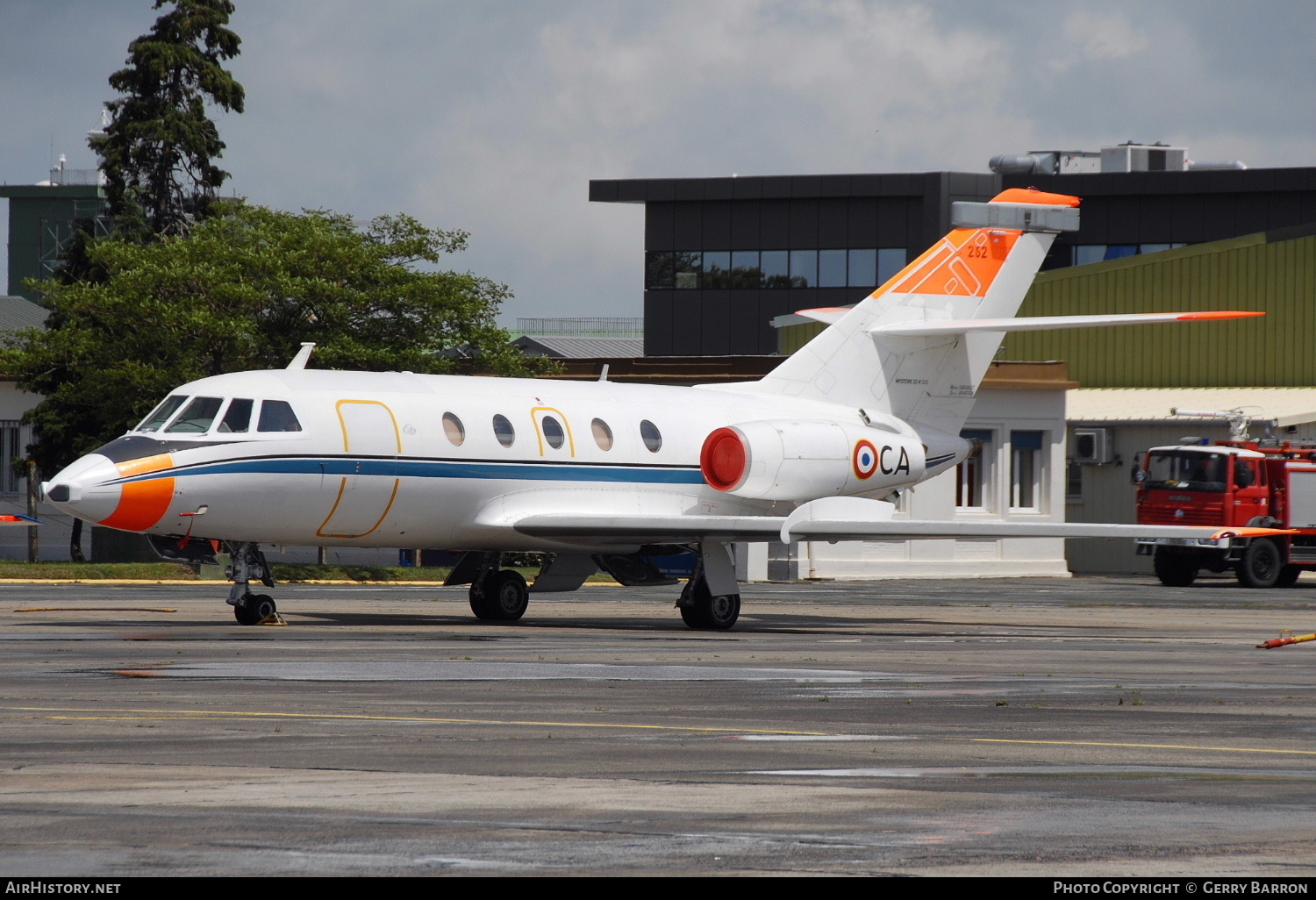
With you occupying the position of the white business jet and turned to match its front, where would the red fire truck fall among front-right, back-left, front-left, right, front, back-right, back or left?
back

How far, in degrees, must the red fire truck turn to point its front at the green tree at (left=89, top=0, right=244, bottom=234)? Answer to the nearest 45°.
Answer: approximately 45° to its right

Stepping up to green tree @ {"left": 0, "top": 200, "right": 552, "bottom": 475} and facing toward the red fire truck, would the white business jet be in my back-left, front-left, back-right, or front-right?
front-right

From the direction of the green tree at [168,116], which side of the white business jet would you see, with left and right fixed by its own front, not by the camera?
right

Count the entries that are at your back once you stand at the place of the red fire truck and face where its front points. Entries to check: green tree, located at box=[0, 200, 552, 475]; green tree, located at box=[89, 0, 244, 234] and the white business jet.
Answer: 0

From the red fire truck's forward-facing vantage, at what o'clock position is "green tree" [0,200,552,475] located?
The green tree is roughly at 1 o'clock from the red fire truck.

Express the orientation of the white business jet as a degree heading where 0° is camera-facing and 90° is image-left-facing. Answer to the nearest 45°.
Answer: approximately 45°

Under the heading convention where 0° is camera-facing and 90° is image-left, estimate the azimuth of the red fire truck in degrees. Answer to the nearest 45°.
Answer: approximately 45°

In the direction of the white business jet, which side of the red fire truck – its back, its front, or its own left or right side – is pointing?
front

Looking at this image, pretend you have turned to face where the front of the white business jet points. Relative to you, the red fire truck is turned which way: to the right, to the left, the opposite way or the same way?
the same way

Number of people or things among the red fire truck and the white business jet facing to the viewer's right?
0
